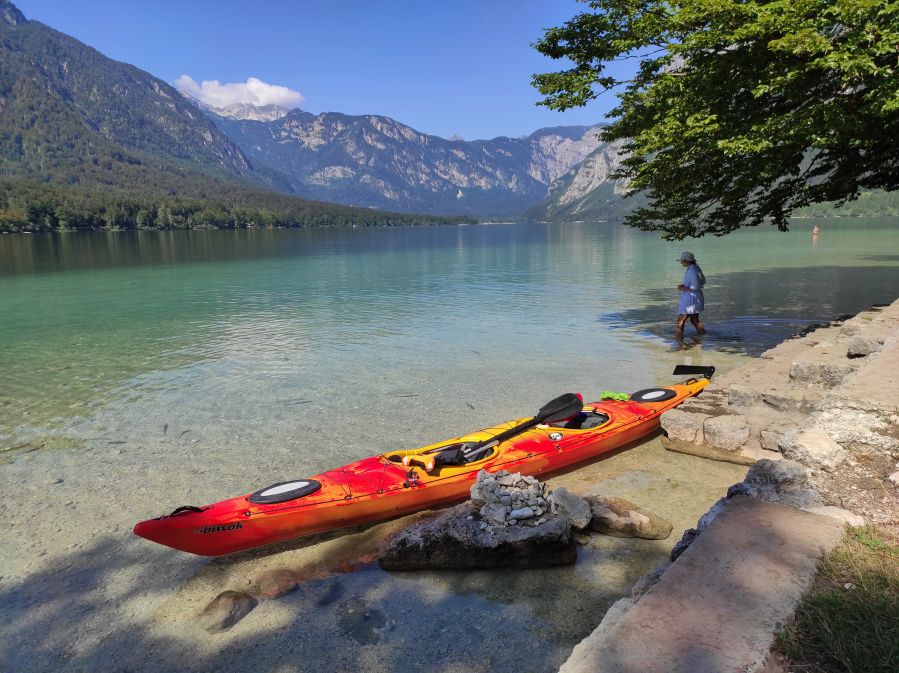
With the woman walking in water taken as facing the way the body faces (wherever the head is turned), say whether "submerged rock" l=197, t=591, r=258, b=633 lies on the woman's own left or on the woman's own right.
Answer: on the woman's own left

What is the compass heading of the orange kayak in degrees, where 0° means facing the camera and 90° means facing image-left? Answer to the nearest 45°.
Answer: approximately 45°

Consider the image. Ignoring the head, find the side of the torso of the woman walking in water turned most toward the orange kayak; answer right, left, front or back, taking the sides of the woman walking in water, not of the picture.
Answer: left

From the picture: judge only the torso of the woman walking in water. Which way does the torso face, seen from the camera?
to the viewer's left

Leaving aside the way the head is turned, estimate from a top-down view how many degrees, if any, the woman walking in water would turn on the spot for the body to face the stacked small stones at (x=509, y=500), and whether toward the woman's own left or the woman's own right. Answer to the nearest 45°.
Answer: approximately 90° to the woman's own left

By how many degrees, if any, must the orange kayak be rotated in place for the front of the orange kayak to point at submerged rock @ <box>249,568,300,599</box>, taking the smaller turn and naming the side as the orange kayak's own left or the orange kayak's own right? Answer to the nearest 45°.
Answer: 0° — it already faces it

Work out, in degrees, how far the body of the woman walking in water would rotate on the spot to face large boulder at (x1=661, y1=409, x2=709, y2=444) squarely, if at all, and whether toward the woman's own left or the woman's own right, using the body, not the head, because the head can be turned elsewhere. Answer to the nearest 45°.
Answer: approximately 90° to the woman's own left

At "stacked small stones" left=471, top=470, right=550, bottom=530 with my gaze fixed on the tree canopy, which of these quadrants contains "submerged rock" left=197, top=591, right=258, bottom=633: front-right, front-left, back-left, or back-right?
back-left
